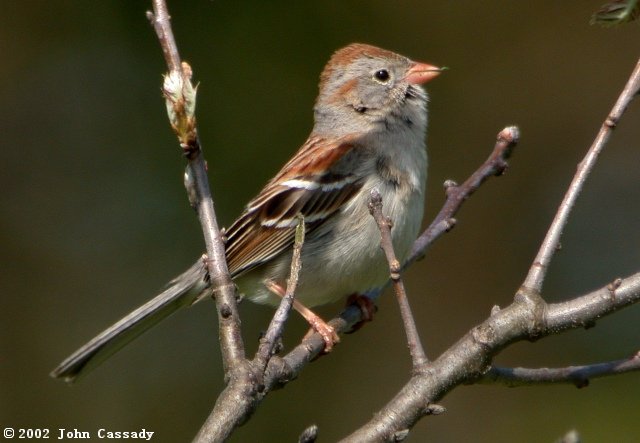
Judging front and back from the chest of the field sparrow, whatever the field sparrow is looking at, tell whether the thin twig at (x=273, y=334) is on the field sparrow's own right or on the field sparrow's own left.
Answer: on the field sparrow's own right

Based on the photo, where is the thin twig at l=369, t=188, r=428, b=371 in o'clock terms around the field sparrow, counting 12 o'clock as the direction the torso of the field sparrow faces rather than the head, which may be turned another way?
The thin twig is roughly at 1 o'clock from the field sparrow.

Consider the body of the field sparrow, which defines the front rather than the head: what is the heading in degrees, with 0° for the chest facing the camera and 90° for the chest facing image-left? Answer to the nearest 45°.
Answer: approximately 270°
